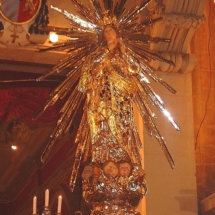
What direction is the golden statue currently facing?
toward the camera

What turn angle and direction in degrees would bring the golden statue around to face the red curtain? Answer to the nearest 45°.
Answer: approximately 135° to its right
